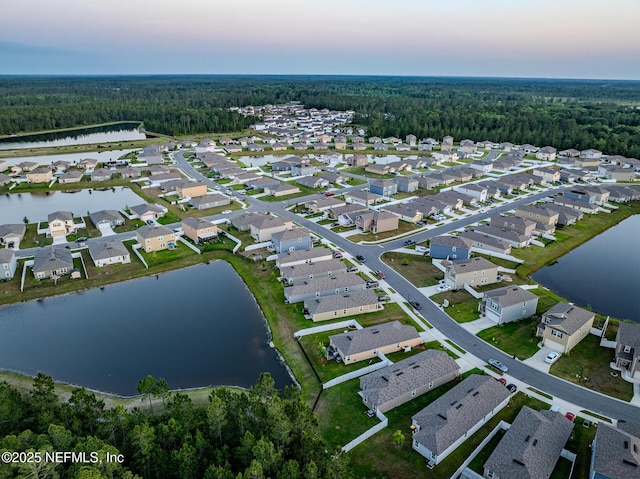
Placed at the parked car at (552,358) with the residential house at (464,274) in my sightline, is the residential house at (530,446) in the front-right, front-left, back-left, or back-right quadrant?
back-left

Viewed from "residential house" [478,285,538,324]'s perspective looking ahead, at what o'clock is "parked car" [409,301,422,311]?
The parked car is roughly at 1 o'clock from the residential house.

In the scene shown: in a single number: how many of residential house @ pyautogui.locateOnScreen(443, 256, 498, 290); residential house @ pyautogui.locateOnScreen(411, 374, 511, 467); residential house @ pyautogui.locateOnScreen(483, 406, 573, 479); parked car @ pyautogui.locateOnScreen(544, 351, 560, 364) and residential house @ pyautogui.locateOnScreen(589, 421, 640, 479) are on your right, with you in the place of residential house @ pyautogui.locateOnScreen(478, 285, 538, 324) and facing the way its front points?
1

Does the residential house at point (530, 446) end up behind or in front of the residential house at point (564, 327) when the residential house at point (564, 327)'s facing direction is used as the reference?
in front

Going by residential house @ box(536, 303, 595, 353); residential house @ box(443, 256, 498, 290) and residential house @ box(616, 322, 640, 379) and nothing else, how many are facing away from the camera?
0

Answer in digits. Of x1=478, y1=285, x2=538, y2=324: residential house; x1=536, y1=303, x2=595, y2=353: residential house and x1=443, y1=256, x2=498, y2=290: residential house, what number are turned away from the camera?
0

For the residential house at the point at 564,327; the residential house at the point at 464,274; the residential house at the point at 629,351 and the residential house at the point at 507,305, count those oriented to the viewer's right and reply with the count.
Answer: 0

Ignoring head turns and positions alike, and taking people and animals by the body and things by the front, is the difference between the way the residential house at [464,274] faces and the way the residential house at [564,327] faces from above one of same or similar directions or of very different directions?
same or similar directions

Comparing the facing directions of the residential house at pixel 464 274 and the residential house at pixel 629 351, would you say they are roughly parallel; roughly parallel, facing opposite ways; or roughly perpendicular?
roughly parallel

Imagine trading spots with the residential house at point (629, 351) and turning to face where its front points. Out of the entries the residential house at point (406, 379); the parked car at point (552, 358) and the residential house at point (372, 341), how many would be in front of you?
3

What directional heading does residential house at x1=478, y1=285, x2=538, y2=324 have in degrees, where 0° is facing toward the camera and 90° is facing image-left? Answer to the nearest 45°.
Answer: approximately 45°

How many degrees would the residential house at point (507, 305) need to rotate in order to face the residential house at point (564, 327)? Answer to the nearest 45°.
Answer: approximately 90° to its left

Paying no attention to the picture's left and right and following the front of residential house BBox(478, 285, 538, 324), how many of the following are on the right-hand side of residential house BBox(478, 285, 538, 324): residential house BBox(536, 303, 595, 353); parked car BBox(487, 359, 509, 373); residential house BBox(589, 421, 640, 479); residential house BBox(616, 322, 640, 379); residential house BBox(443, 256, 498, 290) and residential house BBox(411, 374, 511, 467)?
1

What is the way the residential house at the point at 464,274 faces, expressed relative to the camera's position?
facing the viewer and to the left of the viewer

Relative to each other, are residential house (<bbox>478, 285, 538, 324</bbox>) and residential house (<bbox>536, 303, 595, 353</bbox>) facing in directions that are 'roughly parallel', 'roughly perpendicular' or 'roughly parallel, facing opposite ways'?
roughly parallel

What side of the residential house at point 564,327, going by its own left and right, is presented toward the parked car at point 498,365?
front
